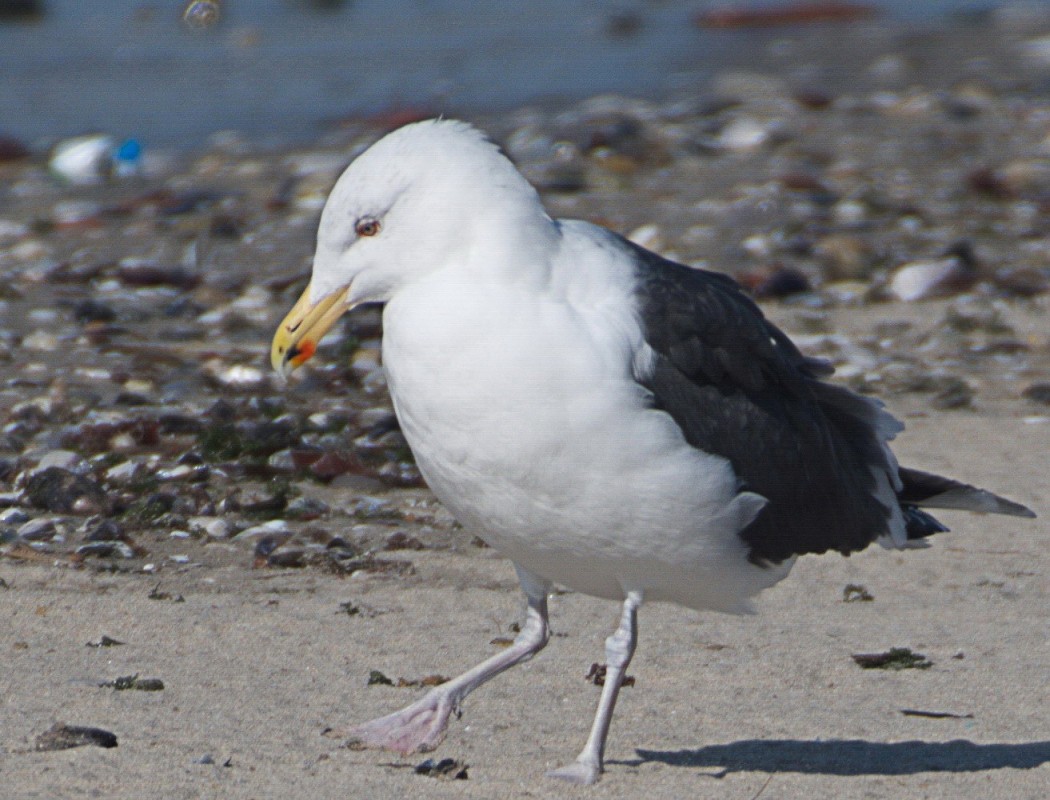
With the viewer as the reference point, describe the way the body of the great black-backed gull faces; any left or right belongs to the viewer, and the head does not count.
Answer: facing the viewer and to the left of the viewer

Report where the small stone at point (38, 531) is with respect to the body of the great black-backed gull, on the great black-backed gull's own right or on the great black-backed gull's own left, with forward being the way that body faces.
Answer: on the great black-backed gull's own right

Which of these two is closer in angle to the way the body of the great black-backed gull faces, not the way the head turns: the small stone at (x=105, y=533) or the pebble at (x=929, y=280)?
the small stone

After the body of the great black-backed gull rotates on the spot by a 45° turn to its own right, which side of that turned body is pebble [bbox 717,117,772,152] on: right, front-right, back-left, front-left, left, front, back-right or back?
right

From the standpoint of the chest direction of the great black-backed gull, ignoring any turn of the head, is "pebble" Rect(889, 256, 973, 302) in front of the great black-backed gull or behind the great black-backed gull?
behind

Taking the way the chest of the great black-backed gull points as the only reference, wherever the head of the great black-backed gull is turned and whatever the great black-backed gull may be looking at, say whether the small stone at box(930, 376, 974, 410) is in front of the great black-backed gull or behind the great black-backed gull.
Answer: behind

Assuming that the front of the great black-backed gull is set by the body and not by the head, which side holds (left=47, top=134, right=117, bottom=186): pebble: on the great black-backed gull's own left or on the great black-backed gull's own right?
on the great black-backed gull's own right

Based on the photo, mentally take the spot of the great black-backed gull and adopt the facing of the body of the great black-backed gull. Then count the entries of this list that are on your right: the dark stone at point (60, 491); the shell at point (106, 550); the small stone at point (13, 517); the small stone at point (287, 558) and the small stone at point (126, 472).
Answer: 5

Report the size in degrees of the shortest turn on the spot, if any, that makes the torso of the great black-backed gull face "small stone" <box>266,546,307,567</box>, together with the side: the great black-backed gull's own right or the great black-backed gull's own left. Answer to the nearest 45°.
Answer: approximately 90° to the great black-backed gull's own right

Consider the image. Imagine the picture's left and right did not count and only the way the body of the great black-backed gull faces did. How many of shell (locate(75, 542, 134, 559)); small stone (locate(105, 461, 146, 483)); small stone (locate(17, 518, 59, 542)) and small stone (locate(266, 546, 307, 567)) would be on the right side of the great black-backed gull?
4

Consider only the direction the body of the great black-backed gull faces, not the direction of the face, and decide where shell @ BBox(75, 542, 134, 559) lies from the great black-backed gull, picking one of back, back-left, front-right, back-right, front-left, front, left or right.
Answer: right

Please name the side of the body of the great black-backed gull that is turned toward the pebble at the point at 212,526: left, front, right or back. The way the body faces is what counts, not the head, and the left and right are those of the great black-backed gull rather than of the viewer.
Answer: right

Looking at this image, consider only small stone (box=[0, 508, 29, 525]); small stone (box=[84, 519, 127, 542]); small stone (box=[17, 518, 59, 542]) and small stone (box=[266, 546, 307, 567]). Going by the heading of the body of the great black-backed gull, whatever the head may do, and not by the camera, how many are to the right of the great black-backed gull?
4

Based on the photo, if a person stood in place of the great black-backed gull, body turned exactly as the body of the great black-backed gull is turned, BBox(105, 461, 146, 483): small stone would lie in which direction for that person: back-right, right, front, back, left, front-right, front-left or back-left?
right
